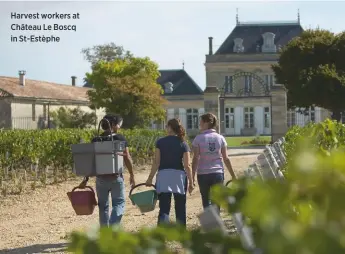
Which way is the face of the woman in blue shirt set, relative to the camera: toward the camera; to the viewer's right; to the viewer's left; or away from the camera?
away from the camera

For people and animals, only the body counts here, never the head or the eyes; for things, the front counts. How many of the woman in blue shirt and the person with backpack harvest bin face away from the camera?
2

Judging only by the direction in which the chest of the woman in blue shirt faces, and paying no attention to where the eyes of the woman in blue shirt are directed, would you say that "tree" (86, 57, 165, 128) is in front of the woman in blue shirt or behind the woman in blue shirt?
in front

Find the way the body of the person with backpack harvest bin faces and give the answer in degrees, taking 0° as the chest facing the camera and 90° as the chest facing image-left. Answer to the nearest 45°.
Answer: approximately 180°

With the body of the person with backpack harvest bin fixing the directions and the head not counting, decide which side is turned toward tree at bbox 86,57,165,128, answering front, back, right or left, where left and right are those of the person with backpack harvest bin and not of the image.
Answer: front

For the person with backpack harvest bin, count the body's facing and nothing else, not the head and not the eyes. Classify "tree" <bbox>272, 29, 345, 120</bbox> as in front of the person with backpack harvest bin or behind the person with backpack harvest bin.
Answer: in front

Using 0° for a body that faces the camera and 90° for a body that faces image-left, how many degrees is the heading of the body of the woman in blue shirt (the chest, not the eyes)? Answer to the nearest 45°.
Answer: approximately 180°
